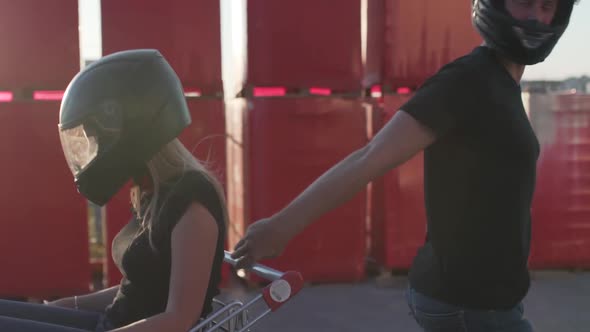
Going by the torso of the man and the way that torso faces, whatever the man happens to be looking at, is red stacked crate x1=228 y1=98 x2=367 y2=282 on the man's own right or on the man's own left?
on the man's own left

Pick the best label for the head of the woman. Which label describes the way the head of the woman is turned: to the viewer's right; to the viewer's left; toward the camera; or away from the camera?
to the viewer's left

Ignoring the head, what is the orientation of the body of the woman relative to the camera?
to the viewer's left

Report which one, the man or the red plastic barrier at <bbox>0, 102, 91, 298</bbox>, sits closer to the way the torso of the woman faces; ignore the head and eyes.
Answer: the red plastic barrier
